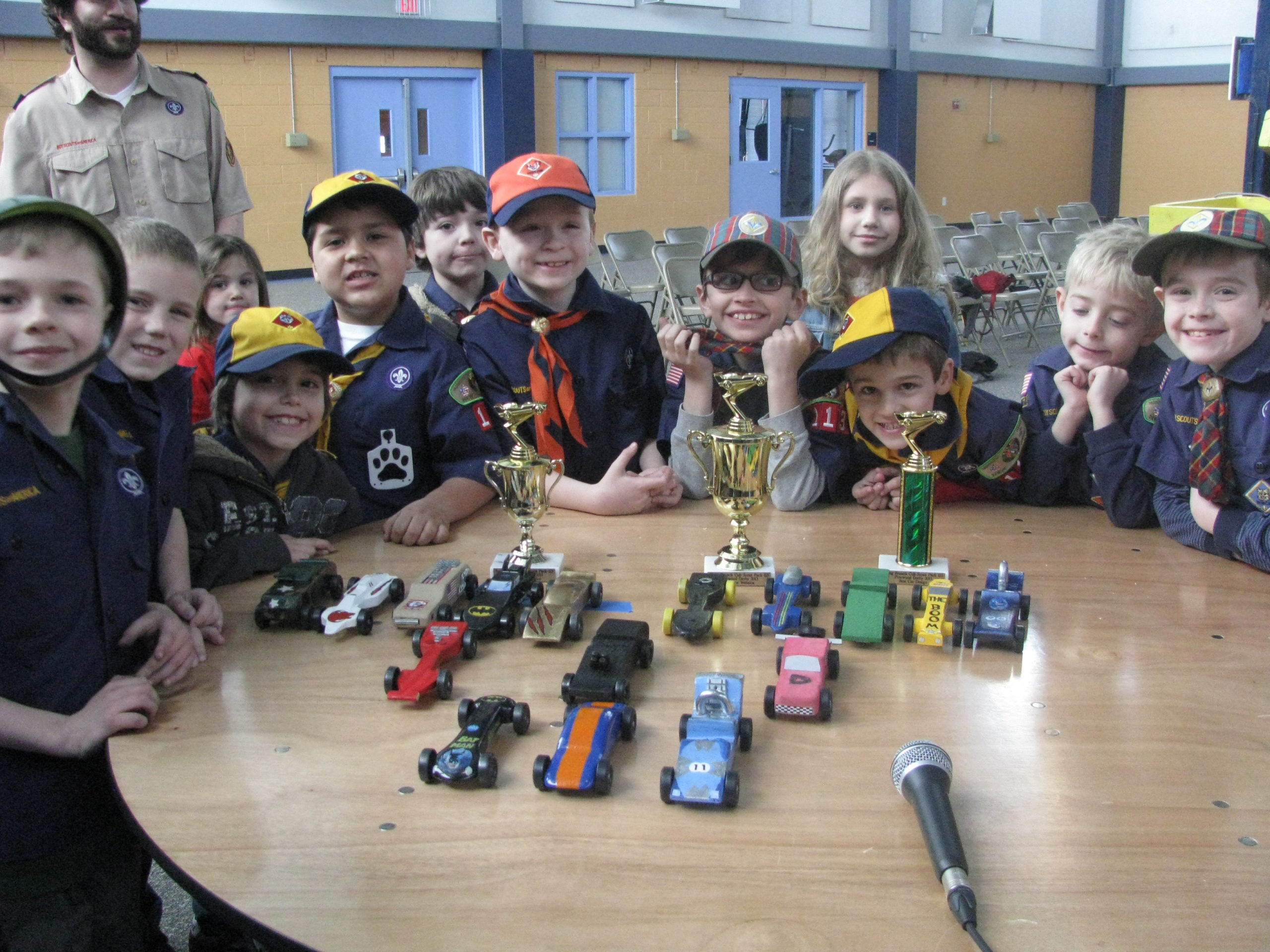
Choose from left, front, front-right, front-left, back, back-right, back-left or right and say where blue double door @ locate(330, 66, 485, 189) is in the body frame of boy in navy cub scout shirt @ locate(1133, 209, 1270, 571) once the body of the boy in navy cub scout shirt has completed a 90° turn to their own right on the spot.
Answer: front

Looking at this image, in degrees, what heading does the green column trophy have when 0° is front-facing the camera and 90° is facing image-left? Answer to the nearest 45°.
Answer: approximately 0°

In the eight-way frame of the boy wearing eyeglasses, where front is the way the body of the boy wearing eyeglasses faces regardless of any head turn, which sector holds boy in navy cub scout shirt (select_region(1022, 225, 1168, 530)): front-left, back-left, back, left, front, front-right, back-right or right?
left

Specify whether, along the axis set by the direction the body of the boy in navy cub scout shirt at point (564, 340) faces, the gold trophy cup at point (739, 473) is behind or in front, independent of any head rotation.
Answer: in front

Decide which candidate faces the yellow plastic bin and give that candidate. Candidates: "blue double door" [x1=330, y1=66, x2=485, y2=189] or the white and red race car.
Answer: the blue double door
